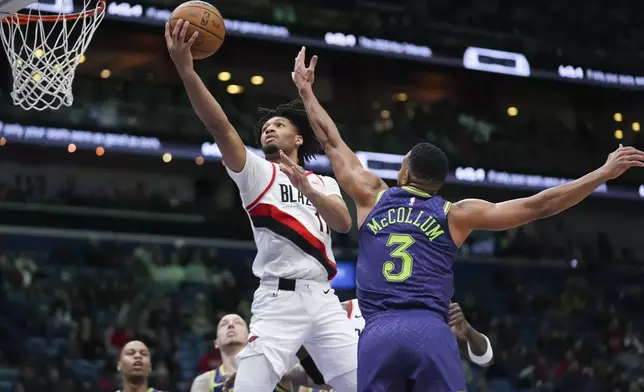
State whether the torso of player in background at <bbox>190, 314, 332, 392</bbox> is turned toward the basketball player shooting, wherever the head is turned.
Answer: yes

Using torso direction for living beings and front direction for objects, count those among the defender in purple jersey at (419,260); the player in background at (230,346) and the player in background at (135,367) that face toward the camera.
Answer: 2

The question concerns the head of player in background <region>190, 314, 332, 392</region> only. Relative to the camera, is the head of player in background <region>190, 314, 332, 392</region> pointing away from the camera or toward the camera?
toward the camera

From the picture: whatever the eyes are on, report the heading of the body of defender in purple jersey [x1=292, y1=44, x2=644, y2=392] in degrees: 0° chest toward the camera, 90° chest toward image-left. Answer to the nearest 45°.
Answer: approximately 180°

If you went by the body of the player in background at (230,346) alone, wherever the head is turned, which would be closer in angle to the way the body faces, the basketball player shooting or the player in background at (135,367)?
the basketball player shooting

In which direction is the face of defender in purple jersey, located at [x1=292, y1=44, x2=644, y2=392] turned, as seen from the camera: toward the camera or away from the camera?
away from the camera

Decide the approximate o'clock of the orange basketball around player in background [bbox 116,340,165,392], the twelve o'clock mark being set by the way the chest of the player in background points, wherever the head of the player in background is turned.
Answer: The orange basketball is roughly at 12 o'clock from the player in background.

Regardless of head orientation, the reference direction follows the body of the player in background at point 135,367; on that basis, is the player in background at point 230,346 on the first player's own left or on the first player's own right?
on the first player's own left

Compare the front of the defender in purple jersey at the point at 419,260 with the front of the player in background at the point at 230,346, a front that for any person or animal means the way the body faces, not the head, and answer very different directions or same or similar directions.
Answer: very different directions

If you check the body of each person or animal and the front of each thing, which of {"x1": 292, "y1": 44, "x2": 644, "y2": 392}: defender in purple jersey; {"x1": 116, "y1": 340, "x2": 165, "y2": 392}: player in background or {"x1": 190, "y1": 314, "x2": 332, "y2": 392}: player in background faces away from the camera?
the defender in purple jersey

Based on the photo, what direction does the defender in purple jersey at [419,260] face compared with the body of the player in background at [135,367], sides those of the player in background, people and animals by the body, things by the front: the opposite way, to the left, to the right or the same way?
the opposite way

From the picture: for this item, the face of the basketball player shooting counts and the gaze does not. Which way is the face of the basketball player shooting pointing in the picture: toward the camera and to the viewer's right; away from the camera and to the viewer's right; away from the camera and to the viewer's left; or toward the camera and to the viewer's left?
toward the camera and to the viewer's left

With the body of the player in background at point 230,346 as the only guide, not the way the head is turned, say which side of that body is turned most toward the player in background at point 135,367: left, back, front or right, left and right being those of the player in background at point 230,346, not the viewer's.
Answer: right

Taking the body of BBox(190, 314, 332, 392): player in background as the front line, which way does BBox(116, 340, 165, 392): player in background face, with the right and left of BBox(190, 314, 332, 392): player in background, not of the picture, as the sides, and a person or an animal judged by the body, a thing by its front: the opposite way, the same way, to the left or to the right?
the same way

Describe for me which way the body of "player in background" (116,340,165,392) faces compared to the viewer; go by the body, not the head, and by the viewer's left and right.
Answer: facing the viewer

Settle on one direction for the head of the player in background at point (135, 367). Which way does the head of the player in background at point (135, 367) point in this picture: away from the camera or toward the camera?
toward the camera

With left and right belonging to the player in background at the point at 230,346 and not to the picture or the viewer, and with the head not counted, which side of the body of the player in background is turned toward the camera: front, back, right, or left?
front

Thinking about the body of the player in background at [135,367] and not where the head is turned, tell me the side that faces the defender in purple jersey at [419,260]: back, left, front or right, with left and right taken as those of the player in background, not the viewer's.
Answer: front
